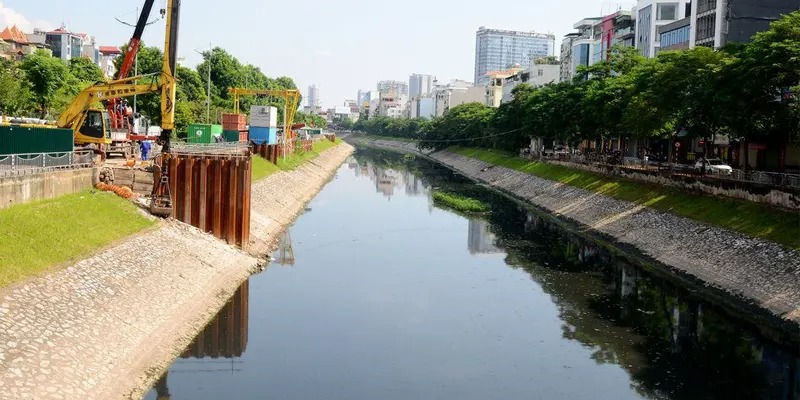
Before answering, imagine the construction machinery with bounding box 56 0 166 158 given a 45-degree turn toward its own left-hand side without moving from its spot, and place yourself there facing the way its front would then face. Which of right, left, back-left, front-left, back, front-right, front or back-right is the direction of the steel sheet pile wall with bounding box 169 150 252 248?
right

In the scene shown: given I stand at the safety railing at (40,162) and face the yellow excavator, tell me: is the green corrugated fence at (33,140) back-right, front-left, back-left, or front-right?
front-left

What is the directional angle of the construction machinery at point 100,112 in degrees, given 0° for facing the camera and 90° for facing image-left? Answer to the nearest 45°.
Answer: approximately 270°

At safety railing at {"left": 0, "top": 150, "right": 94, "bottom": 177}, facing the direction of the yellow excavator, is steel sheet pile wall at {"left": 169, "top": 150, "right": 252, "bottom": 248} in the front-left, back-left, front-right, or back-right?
front-right
